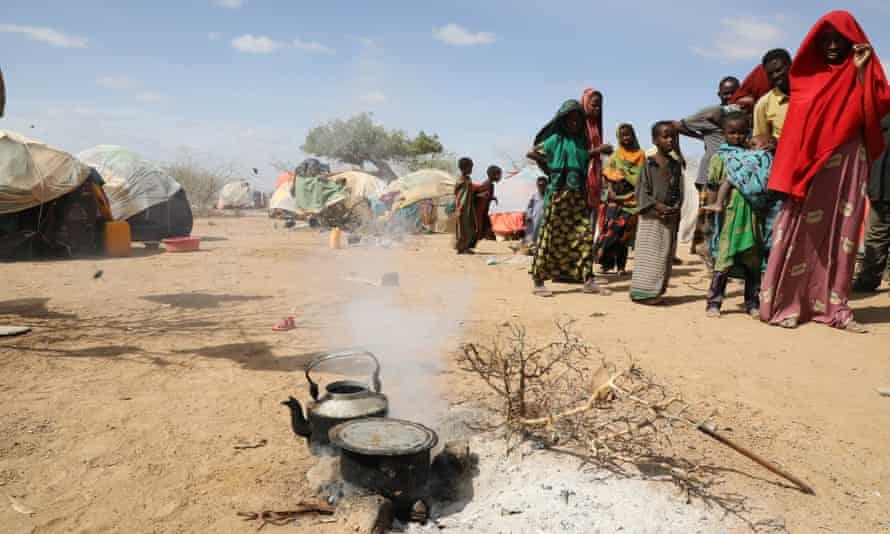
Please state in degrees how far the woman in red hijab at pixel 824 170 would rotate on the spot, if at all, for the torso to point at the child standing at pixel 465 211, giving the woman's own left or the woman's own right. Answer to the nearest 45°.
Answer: approximately 135° to the woman's own right

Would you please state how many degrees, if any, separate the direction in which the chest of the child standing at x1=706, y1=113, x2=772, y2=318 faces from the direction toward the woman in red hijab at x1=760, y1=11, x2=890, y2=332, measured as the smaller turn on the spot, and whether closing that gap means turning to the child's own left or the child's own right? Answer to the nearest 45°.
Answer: approximately 90° to the child's own left

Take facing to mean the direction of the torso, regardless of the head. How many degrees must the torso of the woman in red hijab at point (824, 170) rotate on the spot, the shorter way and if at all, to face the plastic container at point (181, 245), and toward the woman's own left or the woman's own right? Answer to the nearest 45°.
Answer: approximately 90° to the woman's own right

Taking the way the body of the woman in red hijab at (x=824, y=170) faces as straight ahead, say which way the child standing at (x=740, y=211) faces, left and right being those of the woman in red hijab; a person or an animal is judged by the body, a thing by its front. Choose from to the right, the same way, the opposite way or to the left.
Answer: the same way

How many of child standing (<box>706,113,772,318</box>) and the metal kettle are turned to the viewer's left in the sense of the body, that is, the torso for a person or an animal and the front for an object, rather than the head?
1

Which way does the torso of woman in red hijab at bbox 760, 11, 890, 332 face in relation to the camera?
toward the camera

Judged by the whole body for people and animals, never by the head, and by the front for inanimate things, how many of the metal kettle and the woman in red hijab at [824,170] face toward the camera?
1

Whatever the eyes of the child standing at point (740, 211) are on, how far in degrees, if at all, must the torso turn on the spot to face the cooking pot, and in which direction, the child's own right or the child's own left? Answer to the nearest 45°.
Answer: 0° — they already face it

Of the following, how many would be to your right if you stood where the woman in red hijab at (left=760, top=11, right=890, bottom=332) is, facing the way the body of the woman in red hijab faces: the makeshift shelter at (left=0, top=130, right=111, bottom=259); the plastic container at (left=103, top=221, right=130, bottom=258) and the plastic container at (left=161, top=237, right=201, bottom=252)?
3

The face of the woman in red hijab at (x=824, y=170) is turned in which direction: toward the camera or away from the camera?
toward the camera

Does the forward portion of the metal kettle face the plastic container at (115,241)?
no

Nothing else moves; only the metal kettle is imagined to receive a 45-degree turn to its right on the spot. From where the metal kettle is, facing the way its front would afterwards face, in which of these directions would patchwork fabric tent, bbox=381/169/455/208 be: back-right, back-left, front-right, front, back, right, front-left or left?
front-right

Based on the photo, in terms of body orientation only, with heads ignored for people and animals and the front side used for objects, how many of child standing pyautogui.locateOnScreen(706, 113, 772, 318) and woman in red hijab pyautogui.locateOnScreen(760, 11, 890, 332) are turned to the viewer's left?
0

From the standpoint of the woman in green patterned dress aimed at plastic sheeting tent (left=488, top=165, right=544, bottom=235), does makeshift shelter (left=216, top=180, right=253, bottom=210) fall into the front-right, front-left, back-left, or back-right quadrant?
front-left

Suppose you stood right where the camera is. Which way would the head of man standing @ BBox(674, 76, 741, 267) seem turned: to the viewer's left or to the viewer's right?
to the viewer's left

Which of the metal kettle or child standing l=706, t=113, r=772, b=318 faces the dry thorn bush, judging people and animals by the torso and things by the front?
the child standing

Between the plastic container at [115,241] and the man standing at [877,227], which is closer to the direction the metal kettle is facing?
the plastic container
